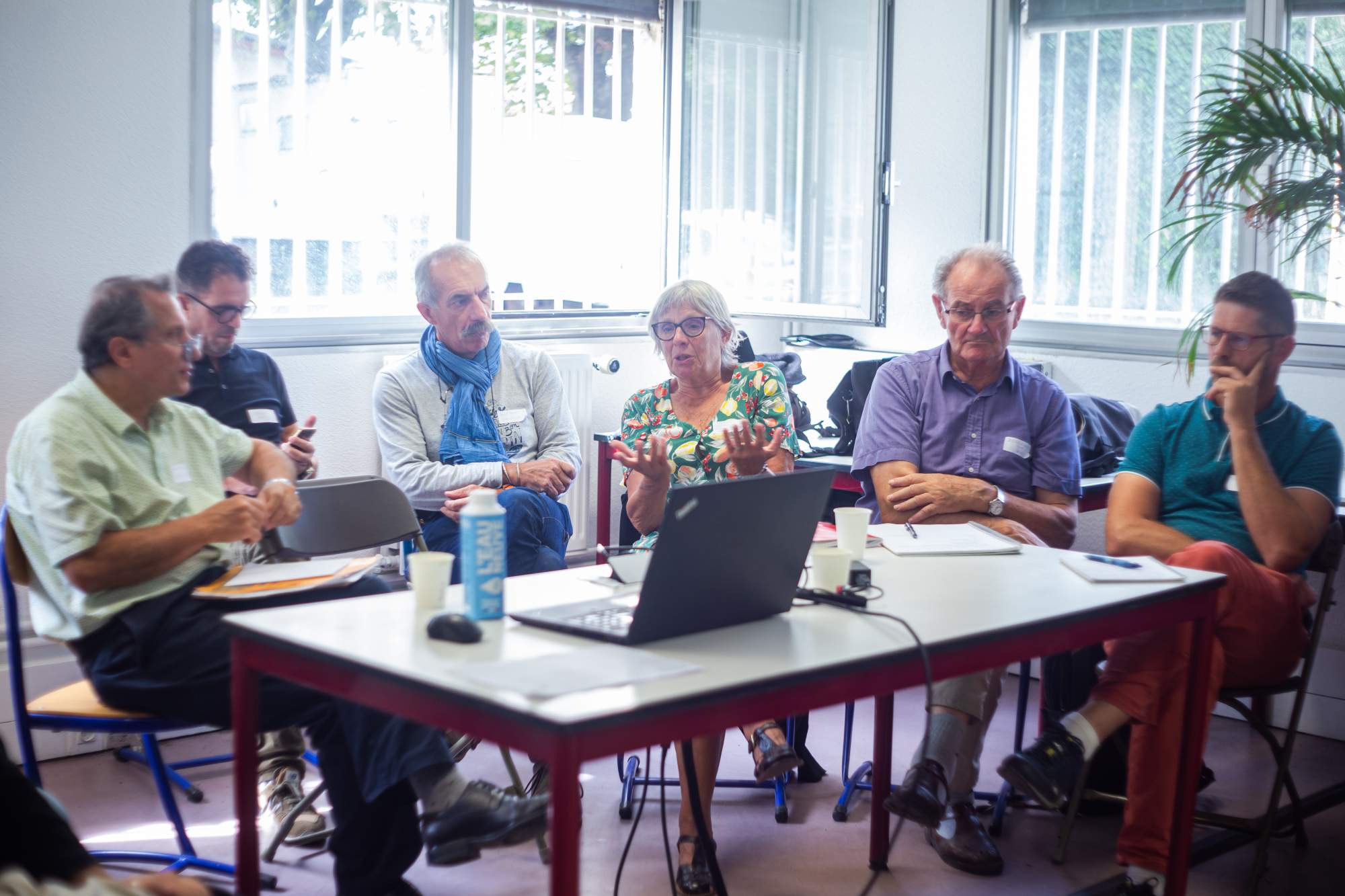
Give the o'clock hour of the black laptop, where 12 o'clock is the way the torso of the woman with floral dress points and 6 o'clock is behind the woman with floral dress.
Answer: The black laptop is roughly at 12 o'clock from the woman with floral dress.

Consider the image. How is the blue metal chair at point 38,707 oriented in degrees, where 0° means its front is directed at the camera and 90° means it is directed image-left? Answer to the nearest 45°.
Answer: approximately 270°

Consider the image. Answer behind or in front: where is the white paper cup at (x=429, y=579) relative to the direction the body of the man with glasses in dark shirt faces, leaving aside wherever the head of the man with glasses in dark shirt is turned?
in front

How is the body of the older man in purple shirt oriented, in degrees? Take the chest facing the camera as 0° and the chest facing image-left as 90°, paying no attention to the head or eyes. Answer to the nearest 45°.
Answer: approximately 0°

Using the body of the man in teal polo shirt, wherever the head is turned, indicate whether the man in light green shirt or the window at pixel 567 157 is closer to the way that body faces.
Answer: the man in light green shirt
